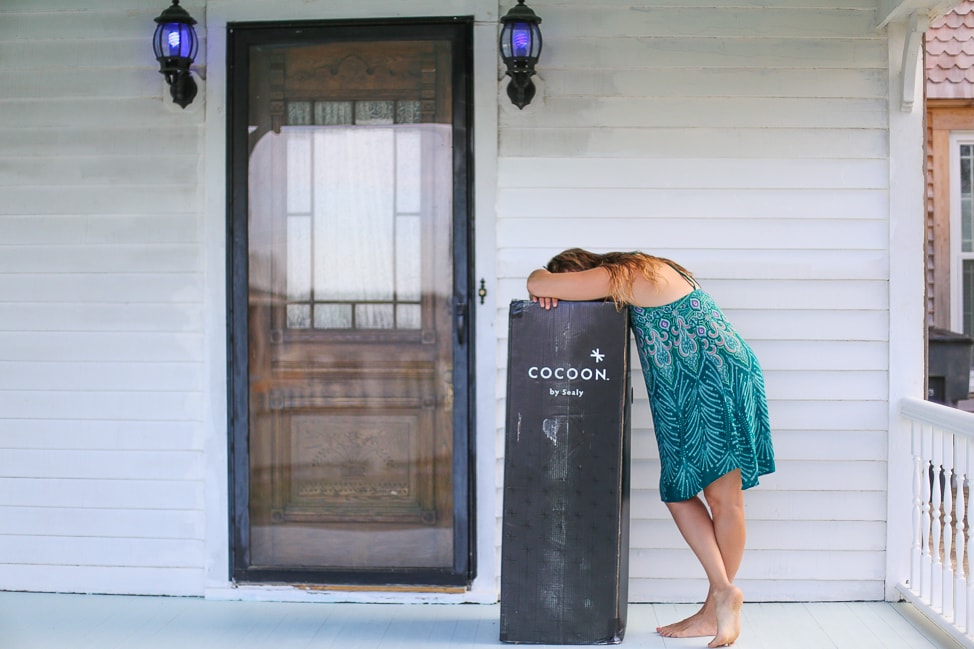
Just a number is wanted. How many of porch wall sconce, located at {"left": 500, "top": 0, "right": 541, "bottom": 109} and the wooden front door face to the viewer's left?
0

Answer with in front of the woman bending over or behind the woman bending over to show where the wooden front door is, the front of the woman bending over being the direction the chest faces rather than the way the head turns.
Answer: in front

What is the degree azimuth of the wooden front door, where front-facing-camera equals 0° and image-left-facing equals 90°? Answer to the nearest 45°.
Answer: approximately 0°

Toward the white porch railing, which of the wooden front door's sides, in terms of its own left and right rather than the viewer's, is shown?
left

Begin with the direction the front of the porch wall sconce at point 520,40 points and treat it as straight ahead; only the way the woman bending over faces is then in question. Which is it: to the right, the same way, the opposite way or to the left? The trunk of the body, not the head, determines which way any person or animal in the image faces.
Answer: to the right

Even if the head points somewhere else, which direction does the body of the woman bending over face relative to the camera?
to the viewer's left

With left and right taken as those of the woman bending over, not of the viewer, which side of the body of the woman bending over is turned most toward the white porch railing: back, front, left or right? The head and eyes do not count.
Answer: back

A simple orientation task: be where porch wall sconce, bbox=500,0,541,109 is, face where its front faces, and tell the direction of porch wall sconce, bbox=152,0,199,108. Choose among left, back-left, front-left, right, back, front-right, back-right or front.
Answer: right

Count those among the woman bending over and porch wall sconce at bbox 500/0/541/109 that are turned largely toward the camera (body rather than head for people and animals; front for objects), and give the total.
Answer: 1

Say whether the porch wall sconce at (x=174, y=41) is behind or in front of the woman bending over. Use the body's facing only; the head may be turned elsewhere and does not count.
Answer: in front

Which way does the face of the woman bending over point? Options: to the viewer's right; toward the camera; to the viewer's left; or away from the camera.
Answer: to the viewer's left
